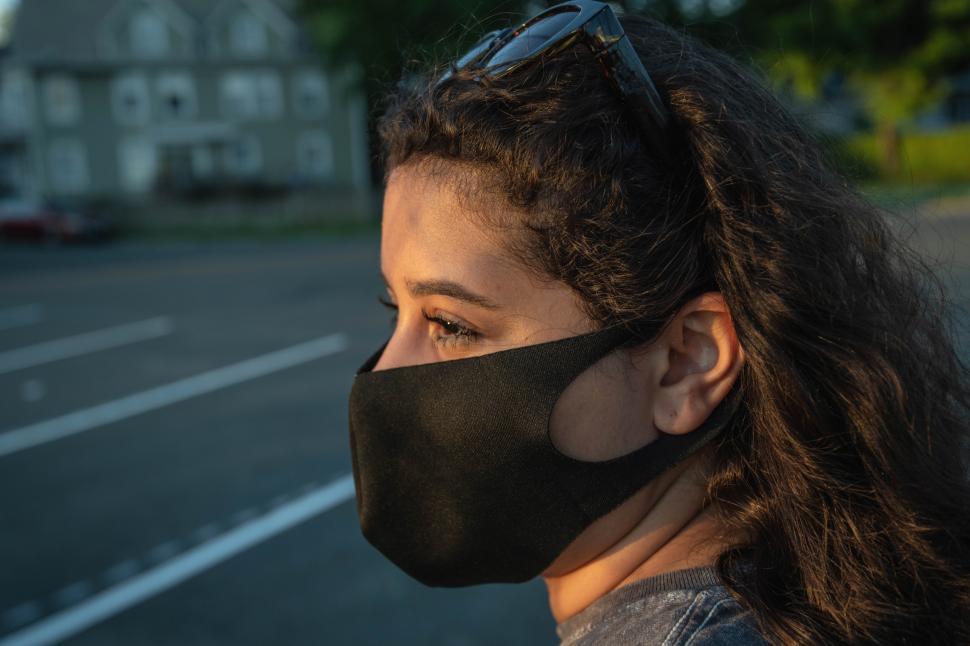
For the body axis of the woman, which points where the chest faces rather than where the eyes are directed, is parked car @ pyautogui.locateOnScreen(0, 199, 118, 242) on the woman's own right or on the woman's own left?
on the woman's own right

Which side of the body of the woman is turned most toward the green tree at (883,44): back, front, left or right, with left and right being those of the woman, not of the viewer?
right

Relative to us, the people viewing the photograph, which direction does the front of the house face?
facing the viewer

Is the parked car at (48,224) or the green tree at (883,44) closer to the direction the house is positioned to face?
the parked car

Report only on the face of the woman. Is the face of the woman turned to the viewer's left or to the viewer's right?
to the viewer's left

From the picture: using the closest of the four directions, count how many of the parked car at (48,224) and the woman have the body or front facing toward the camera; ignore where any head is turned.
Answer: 0

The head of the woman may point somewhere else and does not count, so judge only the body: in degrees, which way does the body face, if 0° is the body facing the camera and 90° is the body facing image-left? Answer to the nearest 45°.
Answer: approximately 90°
